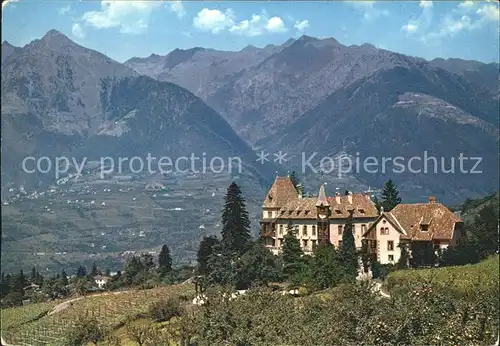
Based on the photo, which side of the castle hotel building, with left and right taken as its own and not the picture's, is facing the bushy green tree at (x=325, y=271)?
front

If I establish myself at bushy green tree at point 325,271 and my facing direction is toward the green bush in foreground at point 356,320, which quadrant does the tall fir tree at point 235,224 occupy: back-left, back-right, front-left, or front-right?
back-right

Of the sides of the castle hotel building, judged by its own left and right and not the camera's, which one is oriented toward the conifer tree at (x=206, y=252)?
right

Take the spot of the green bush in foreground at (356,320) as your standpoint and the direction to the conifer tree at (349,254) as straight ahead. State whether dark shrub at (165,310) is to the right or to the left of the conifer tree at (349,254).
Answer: left

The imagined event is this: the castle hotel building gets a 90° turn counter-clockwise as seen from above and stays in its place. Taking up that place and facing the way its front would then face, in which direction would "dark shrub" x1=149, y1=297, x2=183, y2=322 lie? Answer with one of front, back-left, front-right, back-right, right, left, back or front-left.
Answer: back-right

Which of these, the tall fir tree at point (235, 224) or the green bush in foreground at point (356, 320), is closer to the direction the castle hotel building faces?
the green bush in foreground

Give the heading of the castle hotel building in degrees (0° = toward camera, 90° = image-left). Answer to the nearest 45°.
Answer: approximately 0°

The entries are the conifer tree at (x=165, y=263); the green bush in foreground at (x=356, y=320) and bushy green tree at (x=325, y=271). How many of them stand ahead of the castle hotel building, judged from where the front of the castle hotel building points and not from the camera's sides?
2

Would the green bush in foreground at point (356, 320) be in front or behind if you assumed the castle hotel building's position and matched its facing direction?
in front
